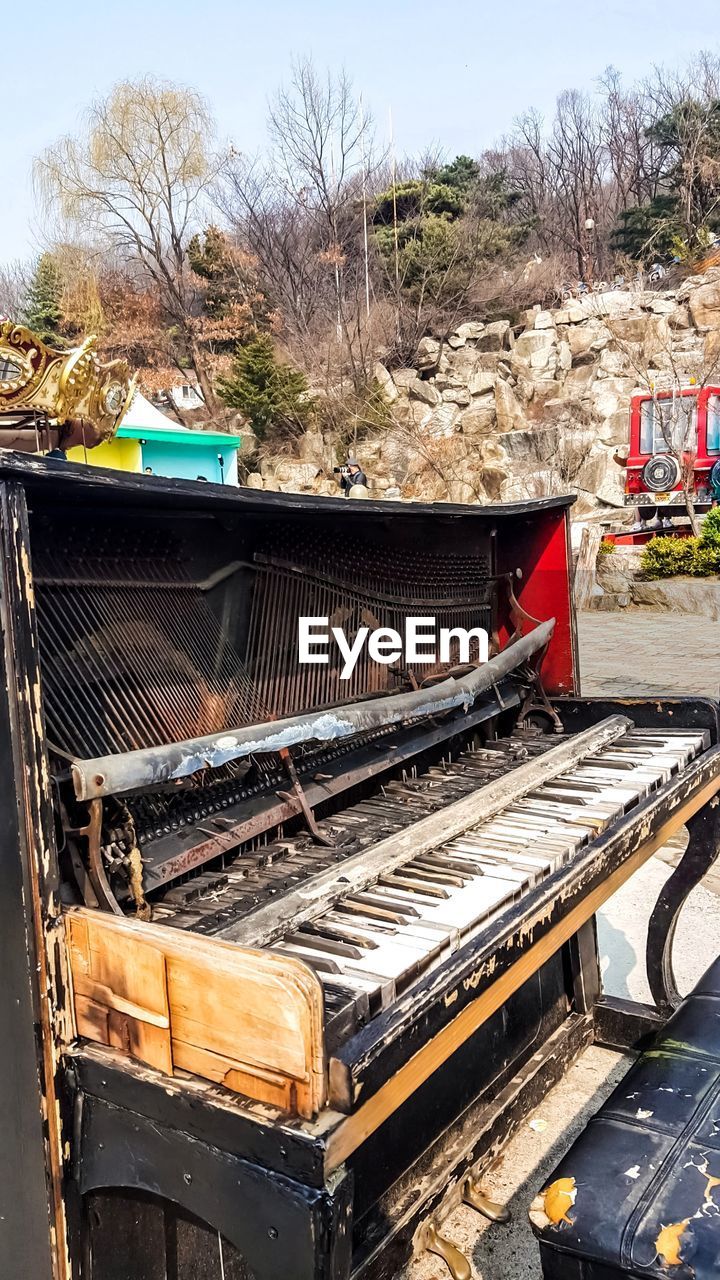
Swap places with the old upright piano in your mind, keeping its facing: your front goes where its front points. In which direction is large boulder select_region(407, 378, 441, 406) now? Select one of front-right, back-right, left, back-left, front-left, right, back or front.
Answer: back-left

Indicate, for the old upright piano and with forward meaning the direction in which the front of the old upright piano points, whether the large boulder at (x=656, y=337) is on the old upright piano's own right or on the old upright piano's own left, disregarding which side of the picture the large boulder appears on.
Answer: on the old upright piano's own left

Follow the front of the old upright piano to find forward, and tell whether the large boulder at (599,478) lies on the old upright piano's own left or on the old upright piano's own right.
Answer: on the old upright piano's own left

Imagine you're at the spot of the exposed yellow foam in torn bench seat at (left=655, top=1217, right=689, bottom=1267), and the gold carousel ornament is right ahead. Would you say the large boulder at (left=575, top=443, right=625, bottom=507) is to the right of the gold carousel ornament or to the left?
right

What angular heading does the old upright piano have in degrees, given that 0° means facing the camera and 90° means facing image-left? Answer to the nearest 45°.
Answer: approximately 315°

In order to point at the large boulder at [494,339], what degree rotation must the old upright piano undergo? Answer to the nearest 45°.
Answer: approximately 135° to its left

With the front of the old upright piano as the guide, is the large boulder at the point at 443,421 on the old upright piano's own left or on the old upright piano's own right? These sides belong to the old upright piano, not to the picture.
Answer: on the old upright piano's own left

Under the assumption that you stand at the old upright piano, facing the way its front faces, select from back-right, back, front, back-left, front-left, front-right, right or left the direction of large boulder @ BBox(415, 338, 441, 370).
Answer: back-left

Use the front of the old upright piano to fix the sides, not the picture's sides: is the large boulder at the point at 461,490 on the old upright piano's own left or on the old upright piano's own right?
on the old upright piano's own left

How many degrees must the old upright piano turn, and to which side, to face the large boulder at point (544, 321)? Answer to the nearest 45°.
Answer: approximately 135° to its left
